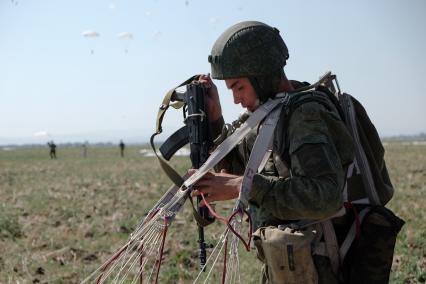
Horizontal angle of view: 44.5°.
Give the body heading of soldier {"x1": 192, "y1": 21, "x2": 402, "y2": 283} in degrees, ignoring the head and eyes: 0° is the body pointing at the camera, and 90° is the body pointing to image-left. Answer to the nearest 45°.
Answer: approximately 90°

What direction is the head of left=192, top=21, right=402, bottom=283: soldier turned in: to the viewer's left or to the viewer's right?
to the viewer's left
